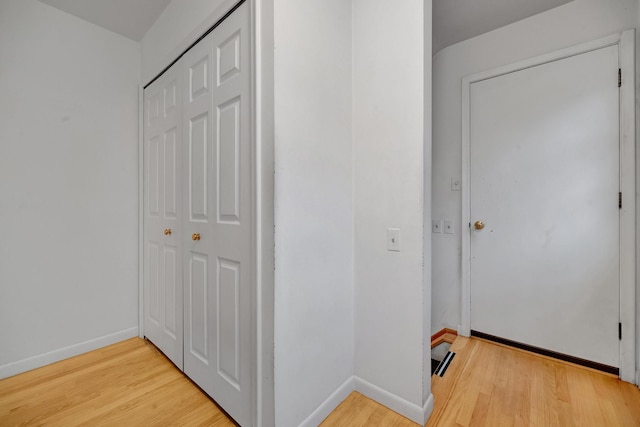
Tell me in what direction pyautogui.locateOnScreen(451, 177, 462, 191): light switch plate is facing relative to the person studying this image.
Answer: facing the viewer

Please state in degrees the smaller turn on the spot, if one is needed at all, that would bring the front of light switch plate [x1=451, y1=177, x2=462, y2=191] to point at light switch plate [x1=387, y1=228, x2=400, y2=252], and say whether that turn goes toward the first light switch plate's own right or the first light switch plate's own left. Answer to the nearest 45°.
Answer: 0° — it already faces it

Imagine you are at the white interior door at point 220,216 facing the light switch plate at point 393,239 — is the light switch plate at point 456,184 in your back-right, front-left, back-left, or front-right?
front-left

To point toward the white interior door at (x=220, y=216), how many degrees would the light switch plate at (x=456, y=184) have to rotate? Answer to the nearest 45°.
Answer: approximately 45° to its right

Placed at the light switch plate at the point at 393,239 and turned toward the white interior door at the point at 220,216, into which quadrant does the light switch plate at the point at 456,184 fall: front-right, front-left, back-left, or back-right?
back-right
